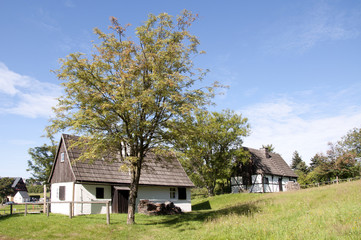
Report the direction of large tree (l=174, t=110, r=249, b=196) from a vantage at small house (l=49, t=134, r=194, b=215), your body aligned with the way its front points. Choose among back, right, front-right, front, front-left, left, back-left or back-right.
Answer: back-left

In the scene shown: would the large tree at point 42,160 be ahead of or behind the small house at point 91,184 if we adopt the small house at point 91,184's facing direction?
behind

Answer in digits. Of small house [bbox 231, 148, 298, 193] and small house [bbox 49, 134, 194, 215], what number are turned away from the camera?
0

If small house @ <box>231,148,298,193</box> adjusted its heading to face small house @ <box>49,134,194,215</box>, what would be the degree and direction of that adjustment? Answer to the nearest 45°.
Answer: approximately 90° to its right

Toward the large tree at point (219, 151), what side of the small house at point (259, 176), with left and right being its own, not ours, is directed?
right

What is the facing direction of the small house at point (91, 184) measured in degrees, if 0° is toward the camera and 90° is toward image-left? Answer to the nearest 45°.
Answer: approximately 0°
